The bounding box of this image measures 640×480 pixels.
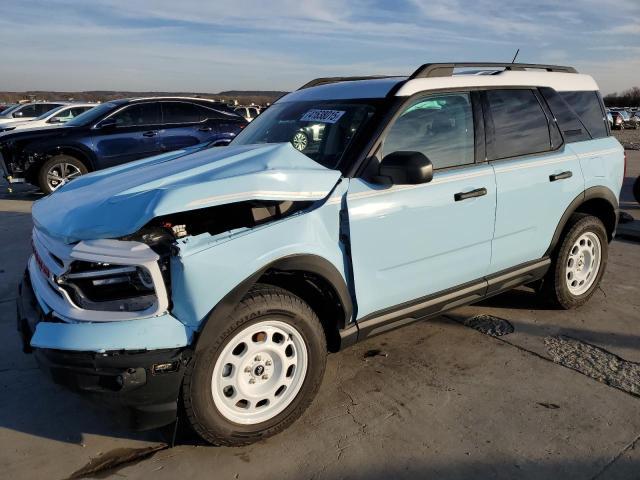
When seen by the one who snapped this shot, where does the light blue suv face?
facing the viewer and to the left of the viewer

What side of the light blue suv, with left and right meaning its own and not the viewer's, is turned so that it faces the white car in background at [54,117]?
right

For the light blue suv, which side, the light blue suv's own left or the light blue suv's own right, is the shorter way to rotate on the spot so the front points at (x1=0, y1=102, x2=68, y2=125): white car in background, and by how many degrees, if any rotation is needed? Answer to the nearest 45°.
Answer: approximately 90° to the light blue suv's own right

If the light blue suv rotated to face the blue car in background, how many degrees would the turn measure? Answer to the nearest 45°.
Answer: approximately 90° to its right
